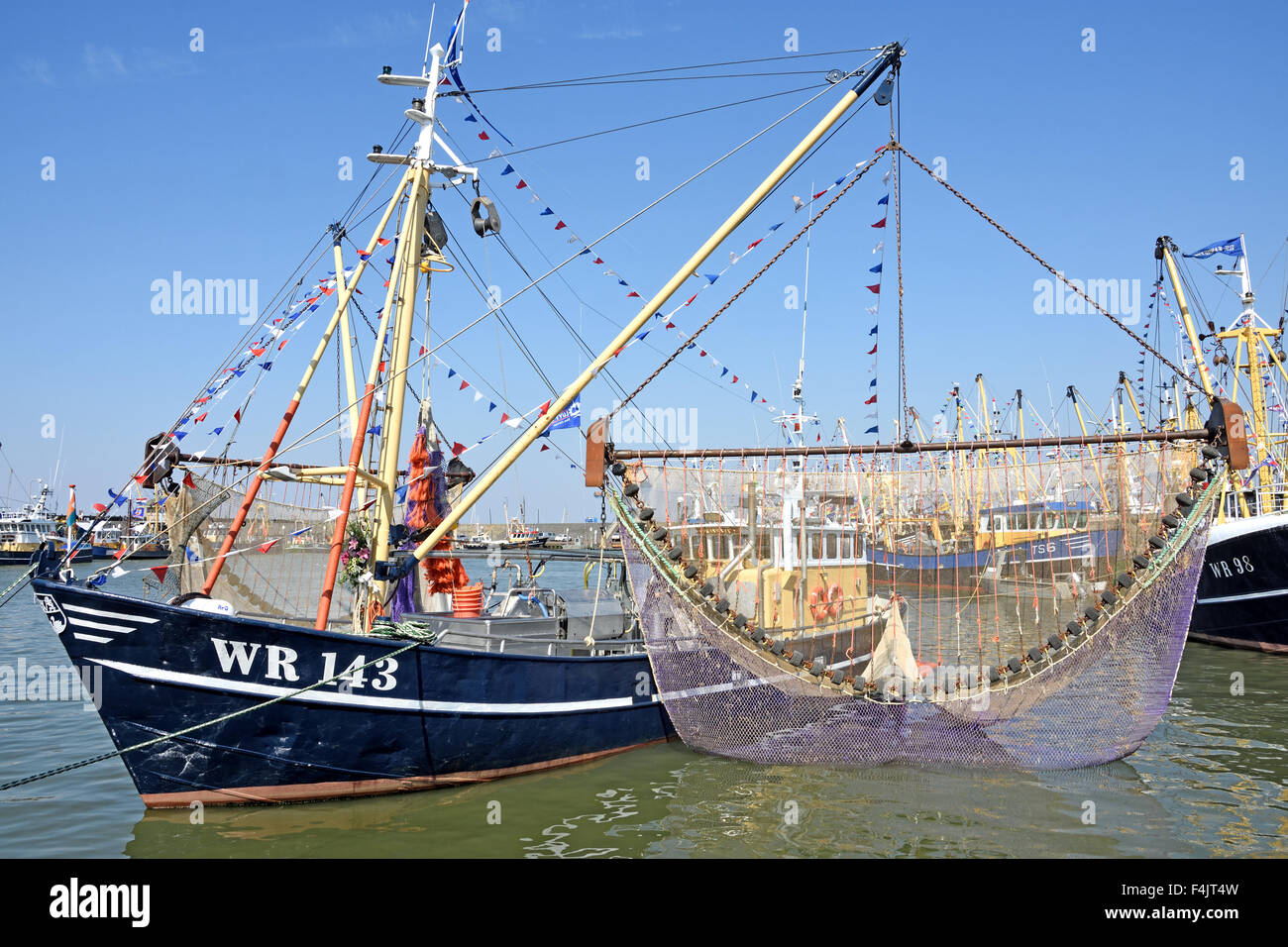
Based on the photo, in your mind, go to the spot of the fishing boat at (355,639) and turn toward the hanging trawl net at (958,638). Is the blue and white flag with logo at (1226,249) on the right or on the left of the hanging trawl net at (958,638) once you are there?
left

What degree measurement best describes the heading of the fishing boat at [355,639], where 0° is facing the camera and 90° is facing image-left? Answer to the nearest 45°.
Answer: approximately 45°

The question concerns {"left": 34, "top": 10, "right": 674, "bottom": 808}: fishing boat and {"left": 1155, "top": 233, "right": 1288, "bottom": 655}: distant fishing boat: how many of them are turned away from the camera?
0

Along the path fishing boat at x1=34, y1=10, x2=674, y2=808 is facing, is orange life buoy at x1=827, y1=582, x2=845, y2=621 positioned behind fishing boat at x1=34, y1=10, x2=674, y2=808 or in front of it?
behind

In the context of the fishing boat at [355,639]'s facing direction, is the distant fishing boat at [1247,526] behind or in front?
behind
